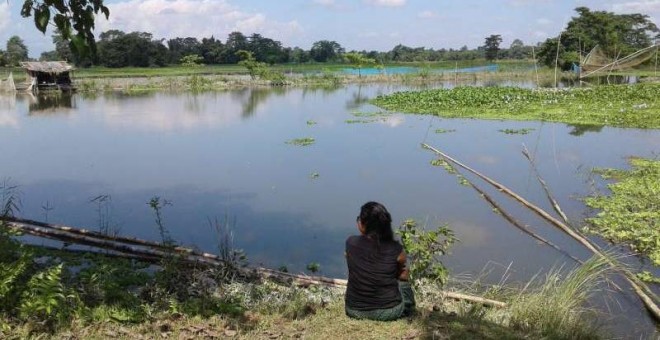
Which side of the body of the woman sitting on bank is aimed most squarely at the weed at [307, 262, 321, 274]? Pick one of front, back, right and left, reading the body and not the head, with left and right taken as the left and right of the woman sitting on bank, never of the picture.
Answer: front

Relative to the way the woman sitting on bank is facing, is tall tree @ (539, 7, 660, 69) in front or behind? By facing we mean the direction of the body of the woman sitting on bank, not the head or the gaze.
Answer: in front

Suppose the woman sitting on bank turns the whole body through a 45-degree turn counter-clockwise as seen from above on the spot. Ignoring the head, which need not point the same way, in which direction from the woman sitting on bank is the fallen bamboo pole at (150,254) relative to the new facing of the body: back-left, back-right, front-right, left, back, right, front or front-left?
front

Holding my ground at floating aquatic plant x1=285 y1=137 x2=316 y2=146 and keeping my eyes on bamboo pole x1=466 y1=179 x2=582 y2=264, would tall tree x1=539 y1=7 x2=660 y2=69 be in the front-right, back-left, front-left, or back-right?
back-left

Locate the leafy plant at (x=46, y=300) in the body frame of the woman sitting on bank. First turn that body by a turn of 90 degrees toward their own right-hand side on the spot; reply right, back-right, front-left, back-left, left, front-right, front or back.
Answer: back

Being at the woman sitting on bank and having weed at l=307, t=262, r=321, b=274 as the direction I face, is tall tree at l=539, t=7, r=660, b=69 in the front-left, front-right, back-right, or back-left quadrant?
front-right

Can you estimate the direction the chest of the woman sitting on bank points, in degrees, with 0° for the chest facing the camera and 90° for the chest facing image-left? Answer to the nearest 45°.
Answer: approximately 180°

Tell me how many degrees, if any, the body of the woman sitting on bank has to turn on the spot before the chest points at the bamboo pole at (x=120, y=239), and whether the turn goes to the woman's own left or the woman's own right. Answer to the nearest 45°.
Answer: approximately 45° to the woman's own left

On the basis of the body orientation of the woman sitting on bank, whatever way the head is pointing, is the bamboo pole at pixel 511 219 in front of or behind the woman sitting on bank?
in front

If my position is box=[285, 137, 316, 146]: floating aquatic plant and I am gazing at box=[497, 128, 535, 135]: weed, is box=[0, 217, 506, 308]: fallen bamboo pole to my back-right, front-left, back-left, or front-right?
back-right
